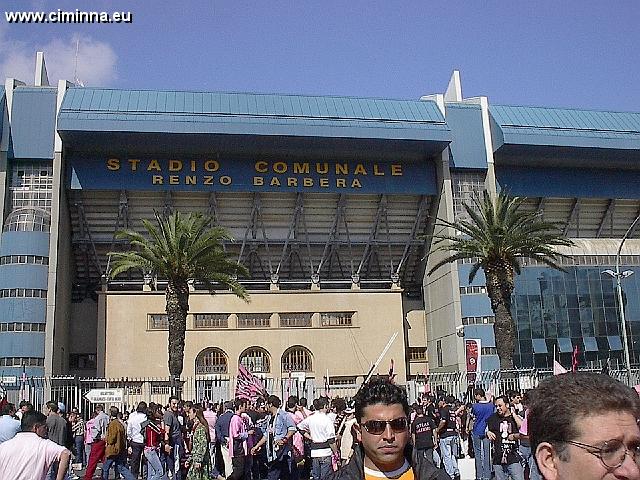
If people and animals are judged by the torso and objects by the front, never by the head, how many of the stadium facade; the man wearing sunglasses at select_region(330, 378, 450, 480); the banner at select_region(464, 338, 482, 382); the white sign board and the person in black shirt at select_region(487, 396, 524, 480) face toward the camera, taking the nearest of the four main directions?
5

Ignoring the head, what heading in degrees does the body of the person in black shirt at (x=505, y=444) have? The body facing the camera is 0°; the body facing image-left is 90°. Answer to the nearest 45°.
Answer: approximately 0°

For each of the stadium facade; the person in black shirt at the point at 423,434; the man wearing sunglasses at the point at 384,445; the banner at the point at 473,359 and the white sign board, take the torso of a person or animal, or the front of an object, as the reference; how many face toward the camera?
4

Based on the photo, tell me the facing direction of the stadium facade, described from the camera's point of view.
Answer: facing the viewer

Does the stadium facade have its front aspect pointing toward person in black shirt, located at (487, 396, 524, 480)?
yes

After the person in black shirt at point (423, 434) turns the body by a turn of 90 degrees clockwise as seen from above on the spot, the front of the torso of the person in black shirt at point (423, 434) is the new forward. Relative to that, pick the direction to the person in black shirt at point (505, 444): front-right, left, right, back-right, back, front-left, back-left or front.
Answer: front-right

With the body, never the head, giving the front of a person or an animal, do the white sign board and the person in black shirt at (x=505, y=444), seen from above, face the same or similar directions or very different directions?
same or similar directions

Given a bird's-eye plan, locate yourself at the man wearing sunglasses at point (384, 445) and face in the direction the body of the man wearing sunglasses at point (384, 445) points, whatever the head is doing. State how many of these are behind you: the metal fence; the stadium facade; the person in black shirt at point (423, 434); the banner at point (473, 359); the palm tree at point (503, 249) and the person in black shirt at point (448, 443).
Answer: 6

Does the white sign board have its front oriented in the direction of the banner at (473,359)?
no

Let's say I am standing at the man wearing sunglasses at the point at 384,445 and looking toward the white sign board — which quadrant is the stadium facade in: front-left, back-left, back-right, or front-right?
front-right

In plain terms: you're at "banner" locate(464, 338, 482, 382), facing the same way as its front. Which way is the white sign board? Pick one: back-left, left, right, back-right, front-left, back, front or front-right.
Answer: front-right

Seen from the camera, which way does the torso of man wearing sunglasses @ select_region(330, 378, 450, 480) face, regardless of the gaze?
toward the camera

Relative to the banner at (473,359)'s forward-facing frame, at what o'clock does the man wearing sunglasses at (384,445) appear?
The man wearing sunglasses is roughly at 12 o'clock from the banner.

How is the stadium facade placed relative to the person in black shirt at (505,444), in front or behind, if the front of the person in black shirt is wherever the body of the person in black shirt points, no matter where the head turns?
behind

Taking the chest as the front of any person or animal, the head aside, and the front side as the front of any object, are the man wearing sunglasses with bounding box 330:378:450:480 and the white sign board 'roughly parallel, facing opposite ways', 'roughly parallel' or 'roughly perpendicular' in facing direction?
roughly parallel

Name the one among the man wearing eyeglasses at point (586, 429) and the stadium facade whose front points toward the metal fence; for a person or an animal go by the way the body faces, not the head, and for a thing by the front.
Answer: the stadium facade

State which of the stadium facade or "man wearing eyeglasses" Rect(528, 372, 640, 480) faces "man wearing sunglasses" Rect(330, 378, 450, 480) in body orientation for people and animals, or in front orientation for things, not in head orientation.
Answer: the stadium facade
